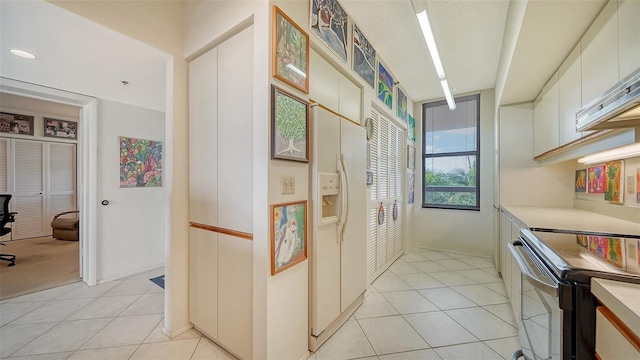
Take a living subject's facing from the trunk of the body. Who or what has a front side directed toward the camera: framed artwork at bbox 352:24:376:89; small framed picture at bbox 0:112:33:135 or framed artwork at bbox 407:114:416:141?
the small framed picture

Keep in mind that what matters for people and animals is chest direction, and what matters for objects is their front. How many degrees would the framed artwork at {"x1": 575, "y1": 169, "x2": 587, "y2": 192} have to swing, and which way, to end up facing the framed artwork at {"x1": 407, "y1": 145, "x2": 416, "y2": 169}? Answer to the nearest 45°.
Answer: approximately 45° to its right

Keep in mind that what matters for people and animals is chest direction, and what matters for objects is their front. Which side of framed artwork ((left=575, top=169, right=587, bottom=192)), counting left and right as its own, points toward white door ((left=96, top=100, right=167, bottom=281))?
front

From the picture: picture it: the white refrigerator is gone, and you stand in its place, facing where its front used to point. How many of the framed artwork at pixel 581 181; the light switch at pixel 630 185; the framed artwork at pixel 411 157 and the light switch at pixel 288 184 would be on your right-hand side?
1

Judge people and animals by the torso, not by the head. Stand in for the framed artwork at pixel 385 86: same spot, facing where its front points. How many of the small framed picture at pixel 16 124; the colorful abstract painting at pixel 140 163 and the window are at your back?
2

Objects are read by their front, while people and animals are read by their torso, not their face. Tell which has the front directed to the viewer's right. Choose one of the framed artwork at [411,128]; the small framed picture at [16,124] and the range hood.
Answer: the framed artwork

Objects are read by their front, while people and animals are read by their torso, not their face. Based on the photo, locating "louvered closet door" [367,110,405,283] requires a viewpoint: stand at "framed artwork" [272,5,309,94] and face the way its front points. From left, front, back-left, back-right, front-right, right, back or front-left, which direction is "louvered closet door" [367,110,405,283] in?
left

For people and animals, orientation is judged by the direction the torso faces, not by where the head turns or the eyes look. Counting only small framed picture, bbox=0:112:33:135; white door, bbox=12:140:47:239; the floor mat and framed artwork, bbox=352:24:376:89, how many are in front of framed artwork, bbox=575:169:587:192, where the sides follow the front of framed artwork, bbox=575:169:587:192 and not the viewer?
4

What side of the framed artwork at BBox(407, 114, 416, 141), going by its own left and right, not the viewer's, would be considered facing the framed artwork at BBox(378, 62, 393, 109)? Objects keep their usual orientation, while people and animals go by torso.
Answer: right

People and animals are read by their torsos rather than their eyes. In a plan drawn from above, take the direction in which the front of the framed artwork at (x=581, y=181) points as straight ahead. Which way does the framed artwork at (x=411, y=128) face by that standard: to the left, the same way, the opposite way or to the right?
the opposite way

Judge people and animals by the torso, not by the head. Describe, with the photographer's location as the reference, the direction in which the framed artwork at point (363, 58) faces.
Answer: facing to the right of the viewer

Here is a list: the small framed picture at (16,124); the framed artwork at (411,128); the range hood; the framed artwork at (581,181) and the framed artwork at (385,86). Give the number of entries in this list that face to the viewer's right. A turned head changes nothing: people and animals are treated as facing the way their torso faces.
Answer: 2

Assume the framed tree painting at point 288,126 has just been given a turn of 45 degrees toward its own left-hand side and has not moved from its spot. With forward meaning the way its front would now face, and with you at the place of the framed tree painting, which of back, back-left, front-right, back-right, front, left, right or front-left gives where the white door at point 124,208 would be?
back-left

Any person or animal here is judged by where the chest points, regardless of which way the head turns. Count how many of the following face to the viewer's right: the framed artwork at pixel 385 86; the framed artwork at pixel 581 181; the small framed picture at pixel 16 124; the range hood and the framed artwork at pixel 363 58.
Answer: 2

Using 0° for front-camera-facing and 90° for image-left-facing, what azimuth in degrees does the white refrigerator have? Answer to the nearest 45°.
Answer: approximately 315°
